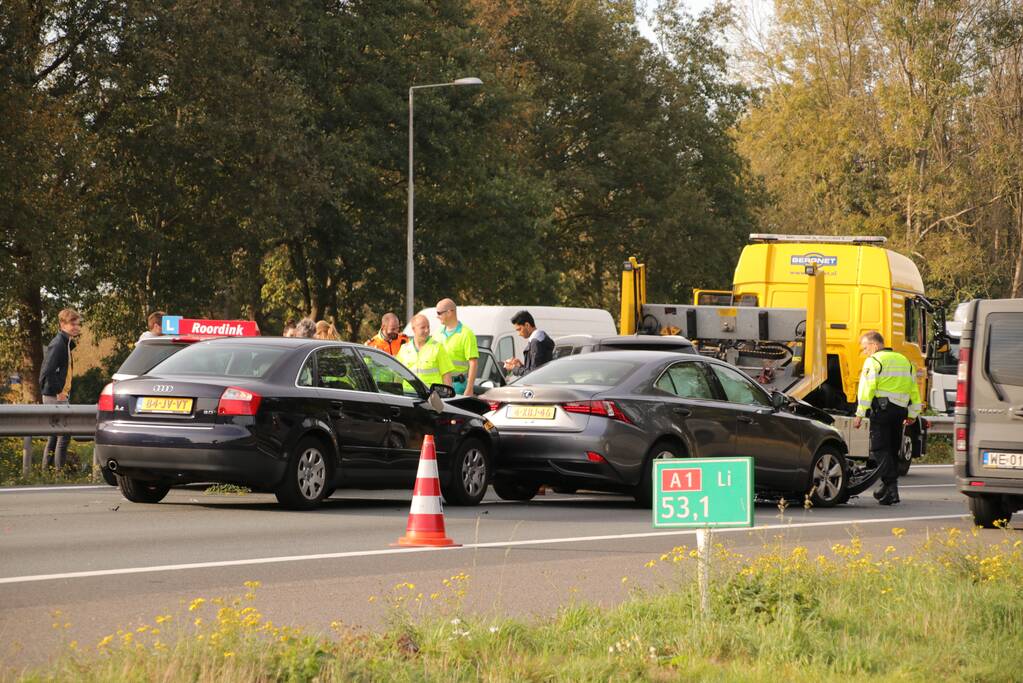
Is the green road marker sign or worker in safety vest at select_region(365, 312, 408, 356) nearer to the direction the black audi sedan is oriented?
the worker in safety vest

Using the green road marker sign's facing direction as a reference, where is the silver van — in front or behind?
behind

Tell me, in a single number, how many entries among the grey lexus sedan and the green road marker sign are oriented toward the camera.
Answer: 1

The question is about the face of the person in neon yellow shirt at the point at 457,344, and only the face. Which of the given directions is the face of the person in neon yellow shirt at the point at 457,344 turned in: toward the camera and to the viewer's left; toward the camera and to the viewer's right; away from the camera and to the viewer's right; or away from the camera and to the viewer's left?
toward the camera and to the viewer's left

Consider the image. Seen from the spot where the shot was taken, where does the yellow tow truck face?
facing away from the viewer and to the right of the viewer

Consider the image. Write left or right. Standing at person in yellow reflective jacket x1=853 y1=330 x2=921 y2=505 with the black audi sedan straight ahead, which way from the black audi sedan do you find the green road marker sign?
left

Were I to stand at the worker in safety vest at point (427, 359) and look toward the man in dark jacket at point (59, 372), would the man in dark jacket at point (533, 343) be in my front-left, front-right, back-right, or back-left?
back-right

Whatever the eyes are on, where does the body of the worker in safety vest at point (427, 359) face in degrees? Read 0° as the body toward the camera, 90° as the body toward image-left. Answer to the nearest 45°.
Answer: approximately 0°

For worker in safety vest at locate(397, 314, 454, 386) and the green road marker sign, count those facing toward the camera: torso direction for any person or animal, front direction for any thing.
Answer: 2

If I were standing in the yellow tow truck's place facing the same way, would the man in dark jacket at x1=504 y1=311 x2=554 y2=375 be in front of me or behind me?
behind

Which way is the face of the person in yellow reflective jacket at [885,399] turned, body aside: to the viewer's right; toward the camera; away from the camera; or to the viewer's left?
to the viewer's left

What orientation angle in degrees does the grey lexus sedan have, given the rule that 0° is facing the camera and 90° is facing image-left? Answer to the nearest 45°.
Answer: approximately 225°

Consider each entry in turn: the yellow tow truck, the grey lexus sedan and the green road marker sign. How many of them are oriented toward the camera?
1

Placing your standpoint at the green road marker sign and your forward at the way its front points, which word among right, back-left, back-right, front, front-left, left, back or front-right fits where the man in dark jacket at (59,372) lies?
back-right
